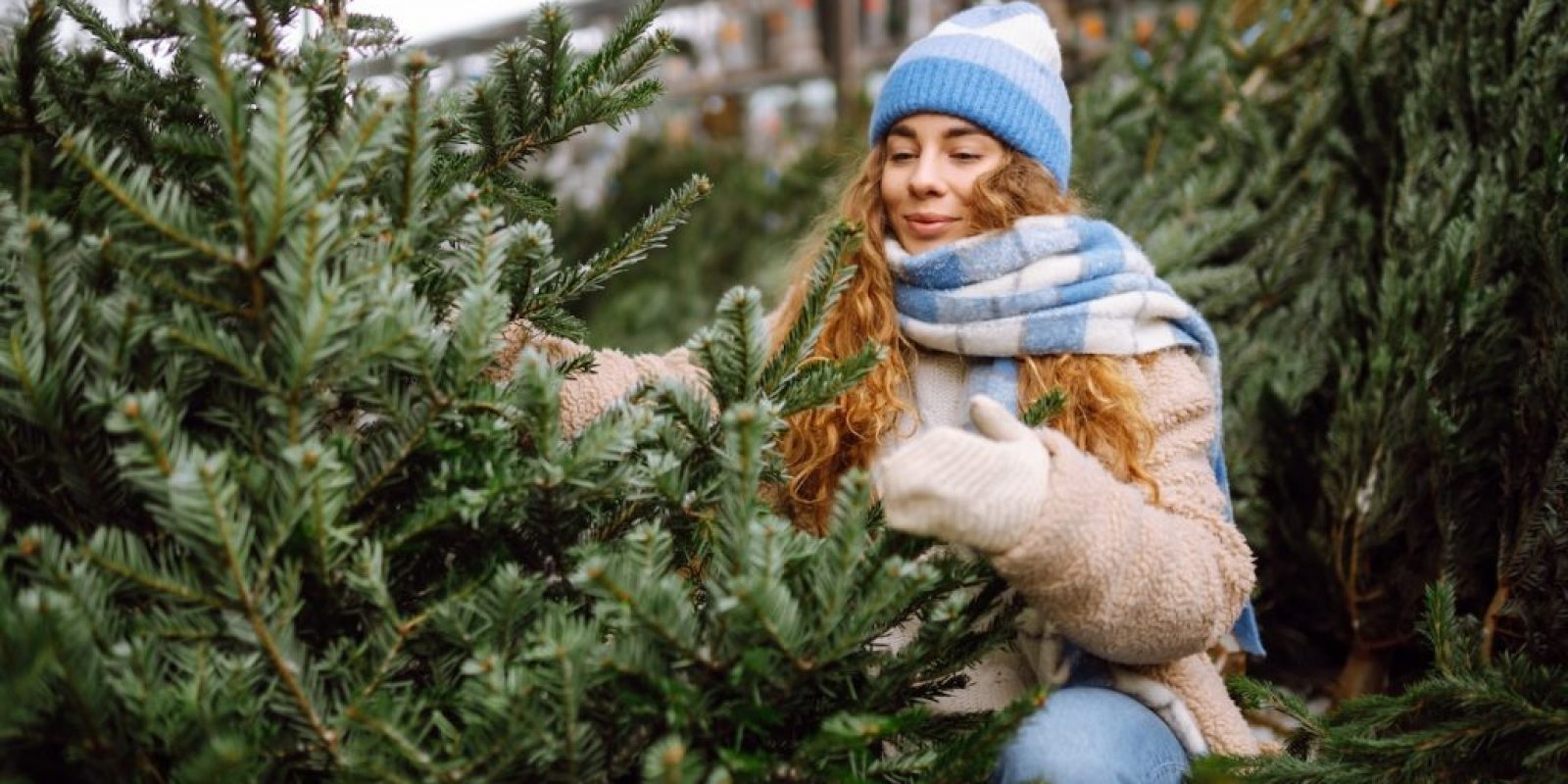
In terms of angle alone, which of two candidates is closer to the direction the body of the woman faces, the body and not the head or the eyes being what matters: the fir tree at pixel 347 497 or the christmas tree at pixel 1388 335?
the fir tree

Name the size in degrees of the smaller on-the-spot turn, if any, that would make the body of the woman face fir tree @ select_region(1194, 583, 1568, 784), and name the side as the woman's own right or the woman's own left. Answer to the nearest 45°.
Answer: approximately 90° to the woman's own left

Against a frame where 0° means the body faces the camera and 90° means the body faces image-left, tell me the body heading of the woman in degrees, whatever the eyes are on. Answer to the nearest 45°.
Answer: approximately 45°

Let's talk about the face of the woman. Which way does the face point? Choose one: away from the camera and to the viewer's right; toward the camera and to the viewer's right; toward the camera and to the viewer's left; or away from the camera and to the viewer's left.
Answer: toward the camera and to the viewer's left

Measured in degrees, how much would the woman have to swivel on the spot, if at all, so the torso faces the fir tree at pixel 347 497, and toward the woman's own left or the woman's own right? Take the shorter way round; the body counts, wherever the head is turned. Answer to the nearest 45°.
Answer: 0° — they already face it

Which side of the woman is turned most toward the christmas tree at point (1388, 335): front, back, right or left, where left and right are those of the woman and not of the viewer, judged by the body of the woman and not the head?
back
